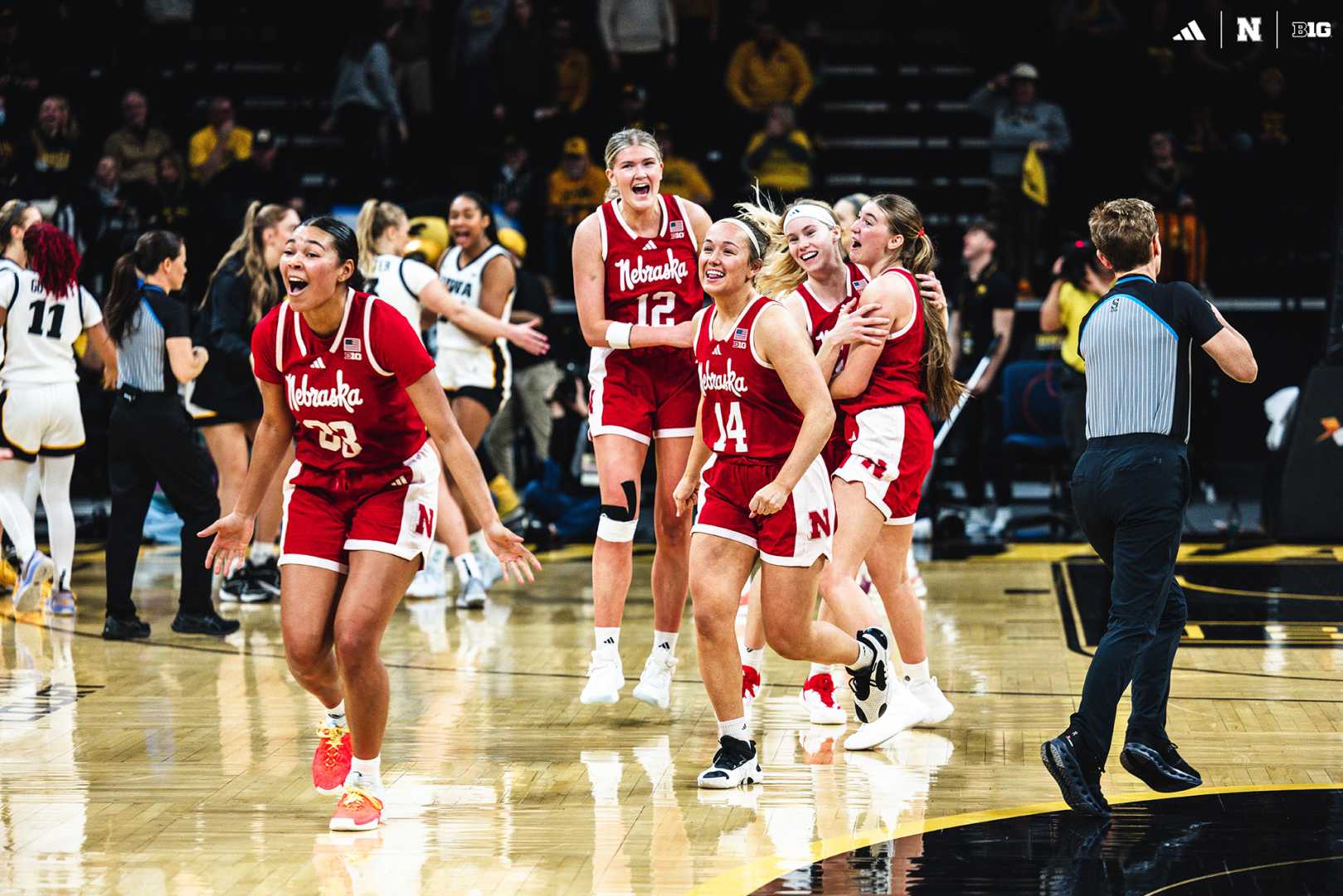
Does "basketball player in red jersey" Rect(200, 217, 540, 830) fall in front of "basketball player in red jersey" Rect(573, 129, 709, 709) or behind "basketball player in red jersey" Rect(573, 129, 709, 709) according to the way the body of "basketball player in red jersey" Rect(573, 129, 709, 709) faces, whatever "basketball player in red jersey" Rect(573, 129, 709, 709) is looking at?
in front

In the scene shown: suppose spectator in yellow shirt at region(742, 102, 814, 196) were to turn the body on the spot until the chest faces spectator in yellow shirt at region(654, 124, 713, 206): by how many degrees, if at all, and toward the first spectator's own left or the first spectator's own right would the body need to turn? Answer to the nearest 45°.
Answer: approximately 45° to the first spectator's own right

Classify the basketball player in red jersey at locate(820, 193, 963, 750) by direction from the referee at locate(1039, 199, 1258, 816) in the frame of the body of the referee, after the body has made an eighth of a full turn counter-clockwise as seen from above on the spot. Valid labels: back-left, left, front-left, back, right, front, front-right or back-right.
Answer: front-left

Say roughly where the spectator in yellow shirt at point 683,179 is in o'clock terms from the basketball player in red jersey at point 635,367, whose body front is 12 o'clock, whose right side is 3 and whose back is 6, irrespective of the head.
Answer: The spectator in yellow shirt is roughly at 6 o'clock from the basketball player in red jersey.

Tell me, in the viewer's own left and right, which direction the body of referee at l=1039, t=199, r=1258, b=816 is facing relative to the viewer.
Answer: facing away from the viewer and to the right of the viewer

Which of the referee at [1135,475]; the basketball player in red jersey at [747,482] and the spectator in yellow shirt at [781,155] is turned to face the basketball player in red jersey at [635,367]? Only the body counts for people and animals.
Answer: the spectator in yellow shirt

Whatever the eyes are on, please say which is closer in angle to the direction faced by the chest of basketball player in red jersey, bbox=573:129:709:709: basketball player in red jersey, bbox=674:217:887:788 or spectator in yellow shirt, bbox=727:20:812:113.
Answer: the basketball player in red jersey

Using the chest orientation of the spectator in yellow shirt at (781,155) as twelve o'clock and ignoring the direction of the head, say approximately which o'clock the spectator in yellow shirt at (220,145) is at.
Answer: the spectator in yellow shirt at (220,145) is roughly at 3 o'clock from the spectator in yellow shirt at (781,155).

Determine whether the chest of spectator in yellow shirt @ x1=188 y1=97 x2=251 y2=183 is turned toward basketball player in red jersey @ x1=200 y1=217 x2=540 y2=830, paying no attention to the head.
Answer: yes

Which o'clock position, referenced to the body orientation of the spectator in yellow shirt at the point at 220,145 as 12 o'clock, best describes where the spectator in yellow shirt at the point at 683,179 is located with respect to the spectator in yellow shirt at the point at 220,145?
the spectator in yellow shirt at the point at 683,179 is roughly at 10 o'clock from the spectator in yellow shirt at the point at 220,145.

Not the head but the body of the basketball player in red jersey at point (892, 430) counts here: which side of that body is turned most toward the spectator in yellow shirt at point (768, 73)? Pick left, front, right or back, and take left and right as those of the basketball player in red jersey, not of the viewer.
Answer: right

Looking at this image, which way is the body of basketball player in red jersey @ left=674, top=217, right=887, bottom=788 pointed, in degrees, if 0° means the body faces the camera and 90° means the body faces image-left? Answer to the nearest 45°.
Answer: approximately 45°

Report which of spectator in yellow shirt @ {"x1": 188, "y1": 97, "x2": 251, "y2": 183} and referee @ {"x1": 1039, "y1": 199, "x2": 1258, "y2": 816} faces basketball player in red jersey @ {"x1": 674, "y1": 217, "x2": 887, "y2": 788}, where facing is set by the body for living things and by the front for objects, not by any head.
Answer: the spectator in yellow shirt

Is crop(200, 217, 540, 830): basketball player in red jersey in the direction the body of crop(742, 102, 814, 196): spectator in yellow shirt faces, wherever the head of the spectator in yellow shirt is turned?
yes

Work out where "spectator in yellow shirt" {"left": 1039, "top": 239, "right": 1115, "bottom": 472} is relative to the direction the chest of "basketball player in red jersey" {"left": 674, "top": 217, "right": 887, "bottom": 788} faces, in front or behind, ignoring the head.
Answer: behind
